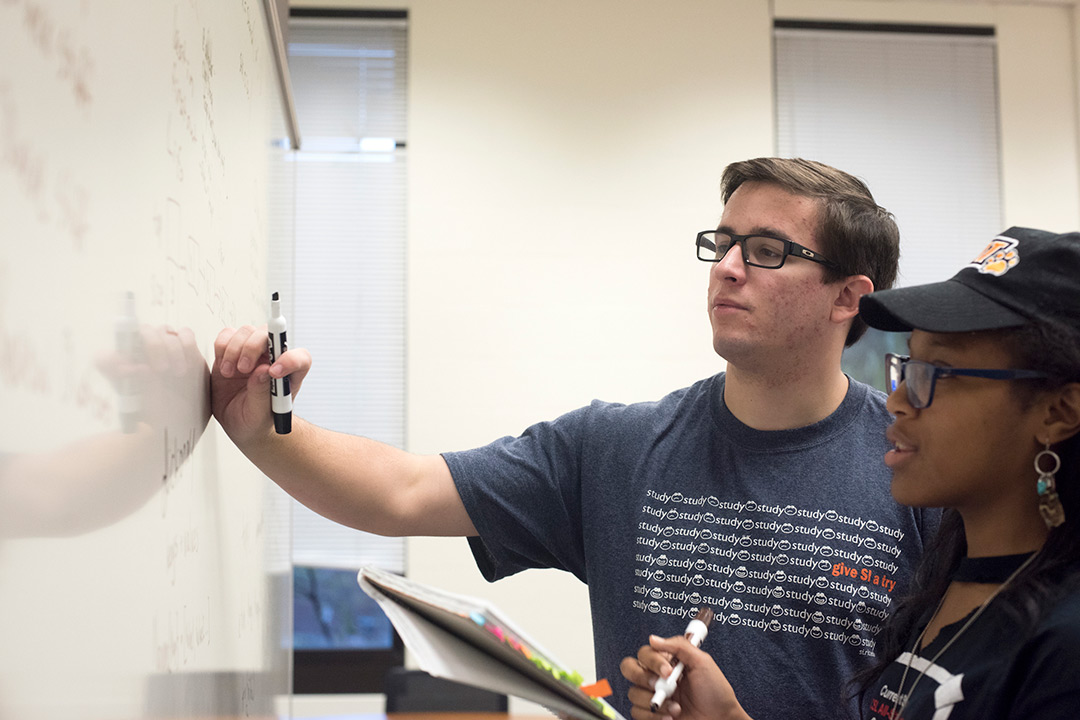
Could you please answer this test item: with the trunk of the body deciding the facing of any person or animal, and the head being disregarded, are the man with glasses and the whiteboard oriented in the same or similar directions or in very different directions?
very different directions

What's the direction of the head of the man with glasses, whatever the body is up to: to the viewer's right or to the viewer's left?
to the viewer's left

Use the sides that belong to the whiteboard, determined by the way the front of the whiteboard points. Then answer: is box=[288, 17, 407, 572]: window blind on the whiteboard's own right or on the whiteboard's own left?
on the whiteboard's own left

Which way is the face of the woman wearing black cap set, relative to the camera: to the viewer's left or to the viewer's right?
to the viewer's left

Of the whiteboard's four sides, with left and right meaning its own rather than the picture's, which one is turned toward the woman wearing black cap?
front

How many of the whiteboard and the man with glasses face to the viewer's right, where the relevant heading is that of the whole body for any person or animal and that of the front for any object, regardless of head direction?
1

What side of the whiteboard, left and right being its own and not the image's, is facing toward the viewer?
right

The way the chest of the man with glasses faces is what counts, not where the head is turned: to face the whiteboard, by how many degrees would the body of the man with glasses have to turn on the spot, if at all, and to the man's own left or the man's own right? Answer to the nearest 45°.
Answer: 0° — they already face it

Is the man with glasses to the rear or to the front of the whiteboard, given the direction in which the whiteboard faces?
to the front
